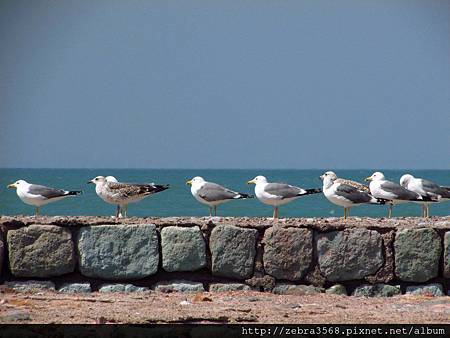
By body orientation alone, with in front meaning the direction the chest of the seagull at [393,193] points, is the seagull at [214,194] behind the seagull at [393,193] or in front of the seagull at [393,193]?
in front

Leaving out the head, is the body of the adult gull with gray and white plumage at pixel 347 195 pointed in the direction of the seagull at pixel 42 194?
yes

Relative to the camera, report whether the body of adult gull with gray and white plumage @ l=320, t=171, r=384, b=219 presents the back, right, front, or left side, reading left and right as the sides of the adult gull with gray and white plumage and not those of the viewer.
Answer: left

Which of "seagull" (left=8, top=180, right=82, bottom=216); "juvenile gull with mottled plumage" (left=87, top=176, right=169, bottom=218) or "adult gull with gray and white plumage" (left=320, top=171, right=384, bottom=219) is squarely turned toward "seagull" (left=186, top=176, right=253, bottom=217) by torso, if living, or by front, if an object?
"adult gull with gray and white plumage" (left=320, top=171, right=384, bottom=219)

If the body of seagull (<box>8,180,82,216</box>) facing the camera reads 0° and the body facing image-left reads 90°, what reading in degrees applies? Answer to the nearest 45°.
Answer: approximately 90°

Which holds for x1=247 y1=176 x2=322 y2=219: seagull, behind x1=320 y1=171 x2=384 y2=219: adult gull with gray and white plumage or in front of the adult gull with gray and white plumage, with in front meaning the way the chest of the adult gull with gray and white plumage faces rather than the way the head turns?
in front

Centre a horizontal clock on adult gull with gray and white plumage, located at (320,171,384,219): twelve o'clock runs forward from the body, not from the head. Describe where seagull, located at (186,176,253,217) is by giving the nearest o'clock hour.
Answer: The seagull is roughly at 12 o'clock from the adult gull with gray and white plumage.

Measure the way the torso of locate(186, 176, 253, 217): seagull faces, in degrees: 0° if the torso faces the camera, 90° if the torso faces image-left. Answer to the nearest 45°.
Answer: approximately 90°

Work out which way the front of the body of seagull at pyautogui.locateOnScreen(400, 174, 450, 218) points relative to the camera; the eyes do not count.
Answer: to the viewer's left

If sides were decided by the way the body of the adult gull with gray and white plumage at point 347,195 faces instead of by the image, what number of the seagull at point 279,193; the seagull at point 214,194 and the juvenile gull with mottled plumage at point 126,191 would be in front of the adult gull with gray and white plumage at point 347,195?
3

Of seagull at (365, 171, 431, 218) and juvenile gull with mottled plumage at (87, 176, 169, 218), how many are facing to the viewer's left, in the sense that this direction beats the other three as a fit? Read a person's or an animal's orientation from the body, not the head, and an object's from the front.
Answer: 2

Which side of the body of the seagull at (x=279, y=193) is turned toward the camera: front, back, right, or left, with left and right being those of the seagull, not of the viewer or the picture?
left

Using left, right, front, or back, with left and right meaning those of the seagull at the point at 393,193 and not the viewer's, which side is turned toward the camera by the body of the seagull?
left

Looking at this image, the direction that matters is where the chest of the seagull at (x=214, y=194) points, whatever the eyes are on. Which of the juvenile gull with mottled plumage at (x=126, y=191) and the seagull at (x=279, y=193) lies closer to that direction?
the juvenile gull with mottled plumage
